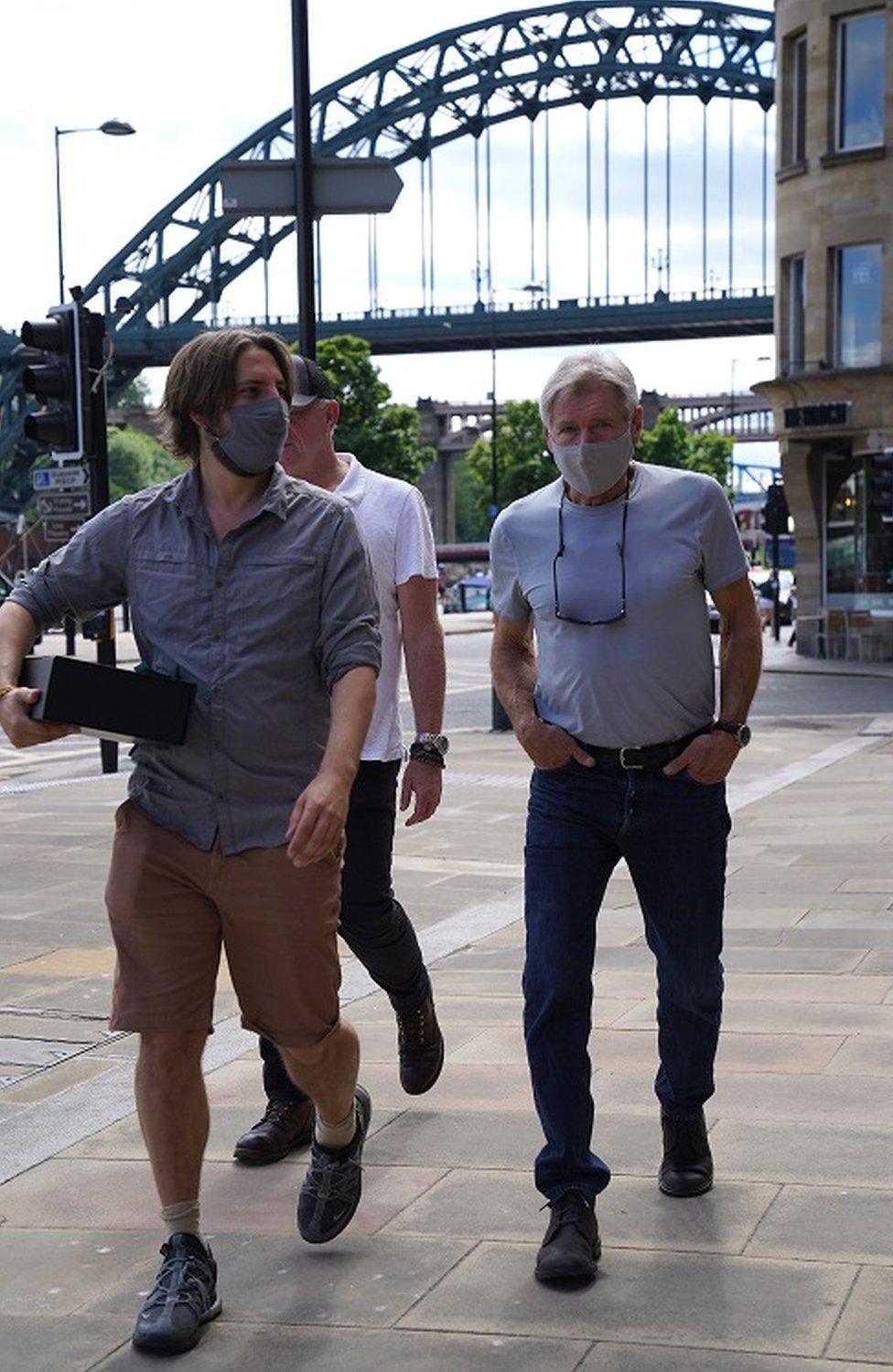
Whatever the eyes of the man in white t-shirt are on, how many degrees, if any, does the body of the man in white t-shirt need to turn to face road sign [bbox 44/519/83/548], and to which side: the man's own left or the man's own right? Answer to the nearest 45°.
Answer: approximately 135° to the man's own right

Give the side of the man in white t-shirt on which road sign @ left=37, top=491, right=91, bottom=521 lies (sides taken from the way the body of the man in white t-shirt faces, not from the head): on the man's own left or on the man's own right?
on the man's own right

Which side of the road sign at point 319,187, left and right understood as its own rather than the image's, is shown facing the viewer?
back

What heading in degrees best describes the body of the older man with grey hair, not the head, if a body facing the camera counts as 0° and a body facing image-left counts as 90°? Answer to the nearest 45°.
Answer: approximately 0°

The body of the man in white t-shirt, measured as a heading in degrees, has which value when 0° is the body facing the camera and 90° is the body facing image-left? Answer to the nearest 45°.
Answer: approximately 45°

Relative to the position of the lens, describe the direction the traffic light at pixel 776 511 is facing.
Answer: facing away from the viewer

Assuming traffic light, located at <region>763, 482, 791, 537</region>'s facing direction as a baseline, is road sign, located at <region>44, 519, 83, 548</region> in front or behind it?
behind
